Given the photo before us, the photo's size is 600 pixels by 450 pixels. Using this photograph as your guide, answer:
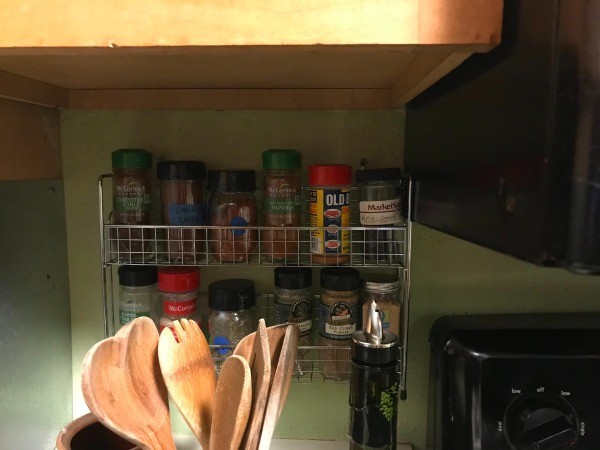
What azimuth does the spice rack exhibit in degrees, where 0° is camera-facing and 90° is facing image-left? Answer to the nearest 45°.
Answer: approximately 0°
